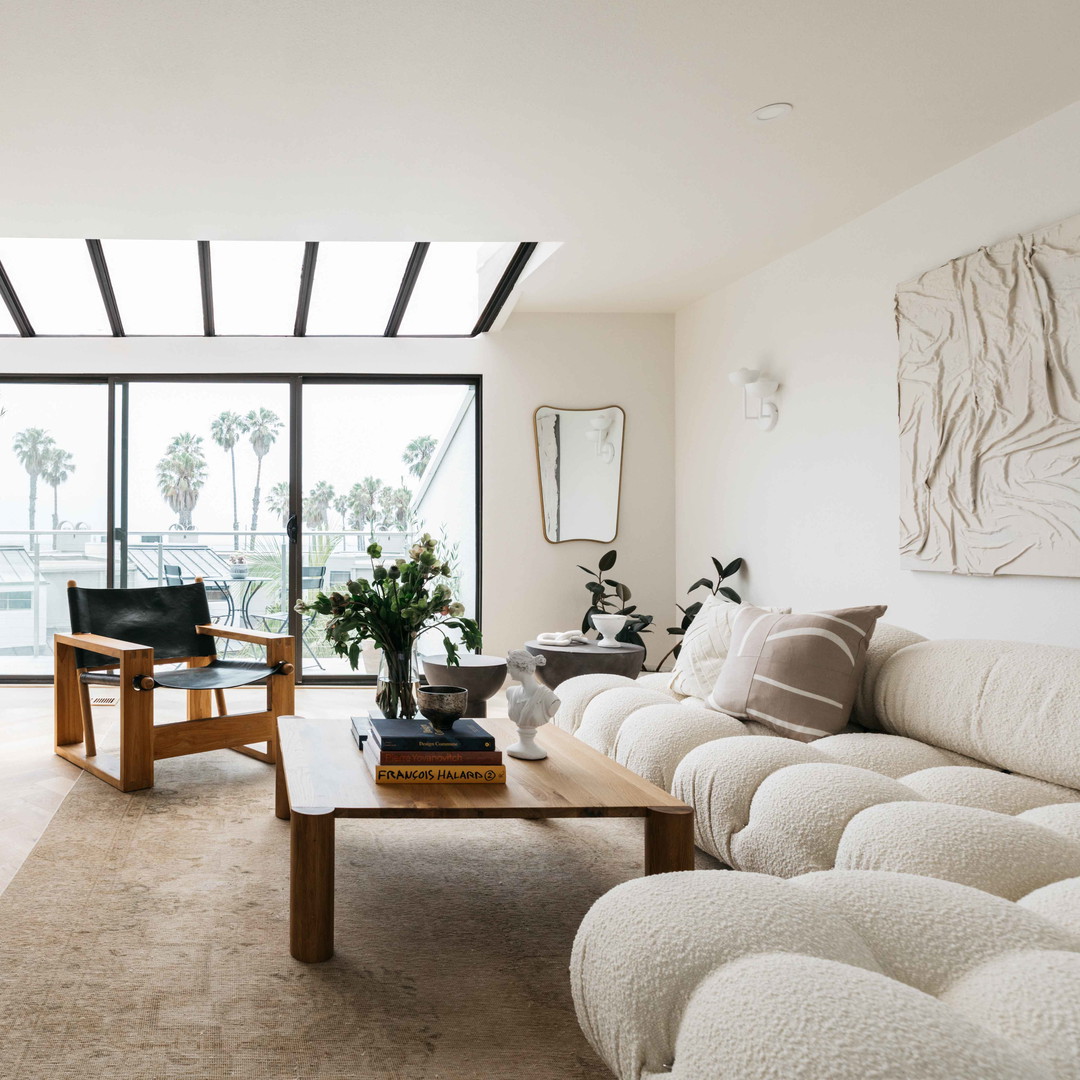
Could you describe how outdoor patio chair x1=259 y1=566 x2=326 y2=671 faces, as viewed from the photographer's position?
facing the viewer and to the left of the viewer

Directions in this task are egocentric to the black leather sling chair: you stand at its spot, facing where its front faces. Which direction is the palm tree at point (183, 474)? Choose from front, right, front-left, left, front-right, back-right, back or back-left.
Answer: back-left

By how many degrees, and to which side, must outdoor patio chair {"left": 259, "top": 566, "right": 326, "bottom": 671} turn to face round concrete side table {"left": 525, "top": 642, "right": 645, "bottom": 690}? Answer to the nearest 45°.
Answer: approximately 90° to its left

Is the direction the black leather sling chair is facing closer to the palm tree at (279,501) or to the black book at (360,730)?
the black book

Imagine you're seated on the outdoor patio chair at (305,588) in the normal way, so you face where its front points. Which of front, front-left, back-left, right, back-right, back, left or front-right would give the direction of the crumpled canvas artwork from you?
left

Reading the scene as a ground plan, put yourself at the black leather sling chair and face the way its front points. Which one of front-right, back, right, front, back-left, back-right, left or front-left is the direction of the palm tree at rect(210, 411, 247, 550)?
back-left

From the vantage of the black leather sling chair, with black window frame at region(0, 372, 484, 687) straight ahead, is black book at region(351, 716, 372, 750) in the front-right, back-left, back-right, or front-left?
back-right
